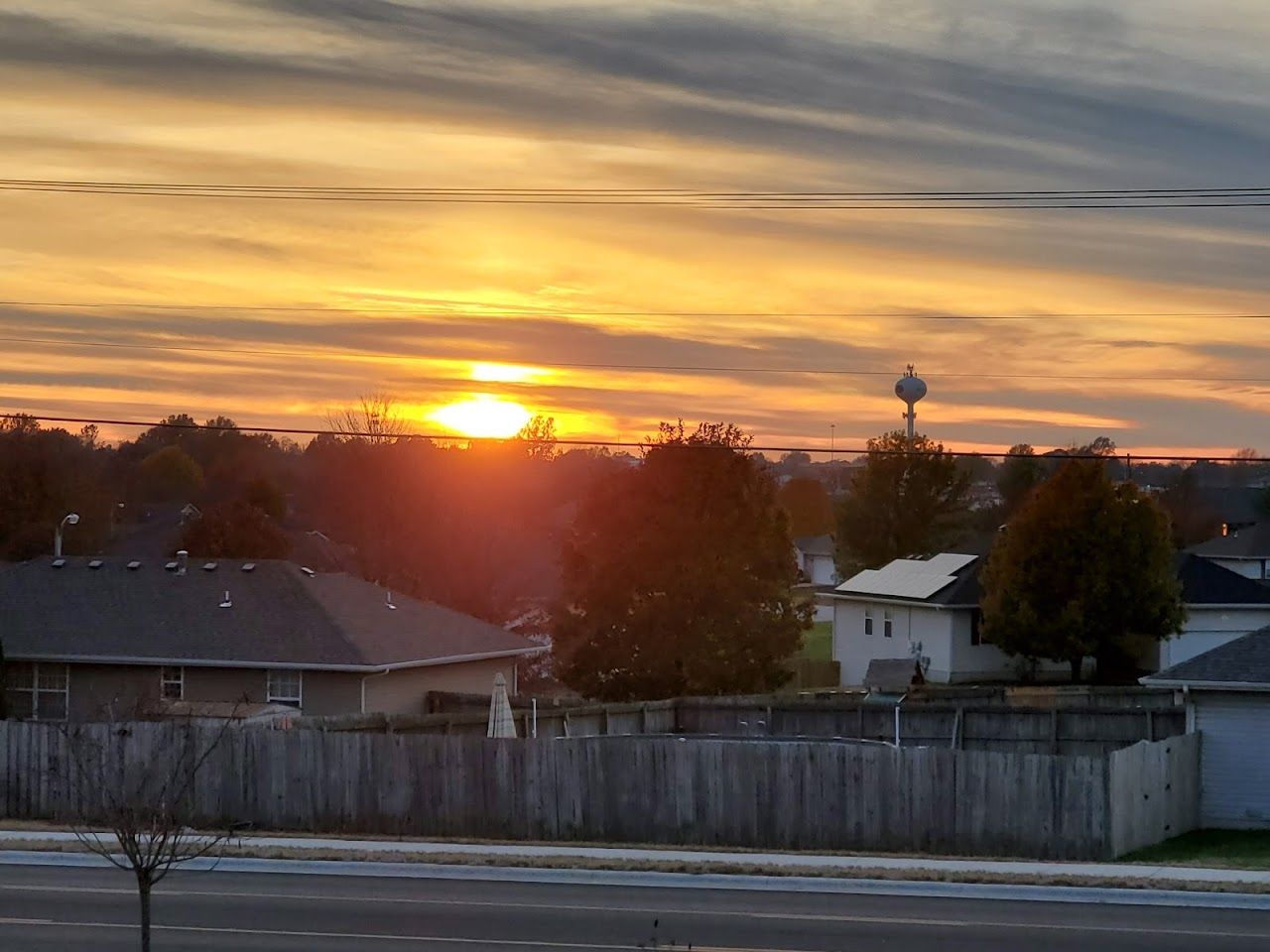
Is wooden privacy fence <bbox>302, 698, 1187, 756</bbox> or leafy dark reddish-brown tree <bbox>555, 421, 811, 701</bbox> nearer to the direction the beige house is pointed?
the leafy dark reddish-brown tree

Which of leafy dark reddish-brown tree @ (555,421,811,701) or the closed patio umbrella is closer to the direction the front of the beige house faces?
the leafy dark reddish-brown tree

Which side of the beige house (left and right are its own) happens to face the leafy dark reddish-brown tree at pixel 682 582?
right

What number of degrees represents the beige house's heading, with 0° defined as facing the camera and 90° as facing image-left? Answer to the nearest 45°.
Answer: approximately 180°

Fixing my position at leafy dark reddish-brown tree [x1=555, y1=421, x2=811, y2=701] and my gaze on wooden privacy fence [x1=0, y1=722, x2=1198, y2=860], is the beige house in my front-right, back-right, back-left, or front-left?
front-right

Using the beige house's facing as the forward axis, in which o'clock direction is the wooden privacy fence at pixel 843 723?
The wooden privacy fence is roughly at 4 o'clock from the beige house.

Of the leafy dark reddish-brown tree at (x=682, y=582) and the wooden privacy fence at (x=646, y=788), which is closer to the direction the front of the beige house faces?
the leafy dark reddish-brown tree

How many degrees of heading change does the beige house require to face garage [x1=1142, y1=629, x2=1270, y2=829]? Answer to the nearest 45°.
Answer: approximately 135° to its right

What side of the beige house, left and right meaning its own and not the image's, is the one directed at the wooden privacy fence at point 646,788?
back

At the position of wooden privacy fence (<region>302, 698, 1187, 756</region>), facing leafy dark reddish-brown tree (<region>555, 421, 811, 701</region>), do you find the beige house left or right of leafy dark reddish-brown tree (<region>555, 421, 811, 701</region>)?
left
